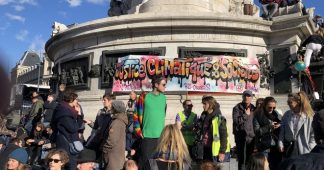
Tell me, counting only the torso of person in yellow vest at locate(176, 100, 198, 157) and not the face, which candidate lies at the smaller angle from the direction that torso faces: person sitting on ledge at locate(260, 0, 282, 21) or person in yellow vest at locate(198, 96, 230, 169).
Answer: the person in yellow vest

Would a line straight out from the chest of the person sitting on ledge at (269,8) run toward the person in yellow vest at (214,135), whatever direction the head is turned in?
yes

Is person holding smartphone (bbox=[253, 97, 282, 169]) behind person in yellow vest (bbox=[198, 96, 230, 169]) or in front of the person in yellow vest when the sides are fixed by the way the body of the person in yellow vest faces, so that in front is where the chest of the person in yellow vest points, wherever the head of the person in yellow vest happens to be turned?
behind

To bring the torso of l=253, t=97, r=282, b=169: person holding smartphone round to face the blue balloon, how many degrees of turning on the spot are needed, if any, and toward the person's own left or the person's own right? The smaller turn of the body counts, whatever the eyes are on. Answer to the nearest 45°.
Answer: approximately 135° to the person's own left

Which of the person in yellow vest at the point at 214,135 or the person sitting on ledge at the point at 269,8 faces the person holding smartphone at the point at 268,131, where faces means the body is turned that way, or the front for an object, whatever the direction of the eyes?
the person sitting on ledge

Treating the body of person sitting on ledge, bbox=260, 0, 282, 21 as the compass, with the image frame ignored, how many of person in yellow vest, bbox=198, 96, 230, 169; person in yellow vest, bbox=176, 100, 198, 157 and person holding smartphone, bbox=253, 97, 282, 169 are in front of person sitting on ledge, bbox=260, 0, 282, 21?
3

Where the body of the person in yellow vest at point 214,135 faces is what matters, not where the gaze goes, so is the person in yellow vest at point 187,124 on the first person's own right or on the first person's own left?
on the first person's own right

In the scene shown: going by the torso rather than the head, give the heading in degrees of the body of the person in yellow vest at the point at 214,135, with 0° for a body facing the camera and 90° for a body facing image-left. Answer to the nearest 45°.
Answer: approximately 45°

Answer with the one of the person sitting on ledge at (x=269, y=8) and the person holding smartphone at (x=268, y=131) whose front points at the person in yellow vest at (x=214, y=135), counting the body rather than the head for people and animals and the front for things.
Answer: the person sitting on ledge
